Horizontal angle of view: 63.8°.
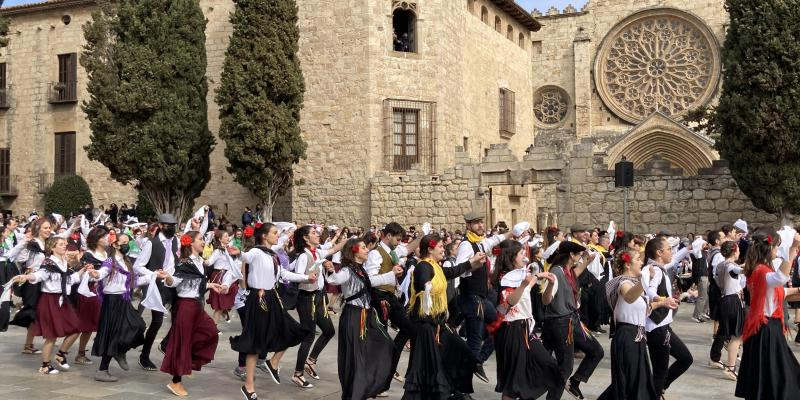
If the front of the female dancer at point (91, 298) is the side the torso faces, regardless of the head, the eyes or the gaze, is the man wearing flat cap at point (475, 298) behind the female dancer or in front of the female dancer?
in front

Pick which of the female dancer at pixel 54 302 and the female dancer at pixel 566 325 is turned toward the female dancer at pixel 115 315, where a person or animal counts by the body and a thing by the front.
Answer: the female dancer at pixel 54 302

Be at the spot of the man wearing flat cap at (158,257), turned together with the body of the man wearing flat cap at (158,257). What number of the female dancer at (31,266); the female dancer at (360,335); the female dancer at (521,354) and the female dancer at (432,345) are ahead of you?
3

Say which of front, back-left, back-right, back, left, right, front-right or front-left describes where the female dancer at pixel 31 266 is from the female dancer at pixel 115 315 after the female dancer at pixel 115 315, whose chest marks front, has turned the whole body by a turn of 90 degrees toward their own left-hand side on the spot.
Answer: left

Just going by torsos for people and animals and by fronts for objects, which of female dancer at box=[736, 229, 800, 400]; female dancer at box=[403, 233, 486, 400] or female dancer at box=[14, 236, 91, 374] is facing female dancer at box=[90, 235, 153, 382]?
female dancer at box=[14, 236, 91, 374]

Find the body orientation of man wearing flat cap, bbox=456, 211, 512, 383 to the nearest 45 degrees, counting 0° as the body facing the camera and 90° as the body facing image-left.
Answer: approximately 315°

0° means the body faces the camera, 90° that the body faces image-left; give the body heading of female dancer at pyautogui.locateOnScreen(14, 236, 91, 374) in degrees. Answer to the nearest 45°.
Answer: approximately 315°
